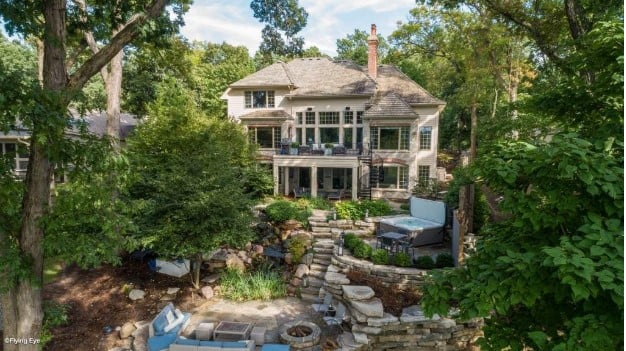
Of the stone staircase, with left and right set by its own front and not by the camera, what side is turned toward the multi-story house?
back

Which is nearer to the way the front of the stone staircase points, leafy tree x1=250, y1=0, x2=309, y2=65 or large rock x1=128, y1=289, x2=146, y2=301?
the large rock

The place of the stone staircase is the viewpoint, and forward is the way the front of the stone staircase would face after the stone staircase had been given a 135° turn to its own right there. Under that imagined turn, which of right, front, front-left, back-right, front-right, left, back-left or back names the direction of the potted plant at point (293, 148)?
front-right

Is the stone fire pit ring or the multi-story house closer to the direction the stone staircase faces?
the stone fire pit ring

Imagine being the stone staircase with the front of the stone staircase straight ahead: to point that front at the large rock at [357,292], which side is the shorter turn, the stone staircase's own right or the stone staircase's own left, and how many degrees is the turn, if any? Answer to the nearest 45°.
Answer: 0° — it already faces it

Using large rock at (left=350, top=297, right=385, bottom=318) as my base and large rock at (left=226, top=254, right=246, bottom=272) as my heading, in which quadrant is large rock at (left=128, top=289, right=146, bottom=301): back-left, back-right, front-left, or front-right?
front-left

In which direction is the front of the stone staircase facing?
toward the camera

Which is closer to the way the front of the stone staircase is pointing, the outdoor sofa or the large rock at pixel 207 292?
the outdoor sofa

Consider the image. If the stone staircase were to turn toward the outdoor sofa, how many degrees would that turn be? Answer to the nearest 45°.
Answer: approximately 45° to its right

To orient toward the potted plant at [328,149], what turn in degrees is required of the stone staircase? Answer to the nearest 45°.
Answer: approximately 180°

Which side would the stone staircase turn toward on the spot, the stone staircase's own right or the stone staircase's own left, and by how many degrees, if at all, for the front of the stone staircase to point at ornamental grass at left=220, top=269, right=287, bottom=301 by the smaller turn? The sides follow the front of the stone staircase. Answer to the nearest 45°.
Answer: approximately 45° to the stone staircase's own right

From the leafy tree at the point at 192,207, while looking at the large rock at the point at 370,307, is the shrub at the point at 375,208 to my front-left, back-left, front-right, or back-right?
front-left

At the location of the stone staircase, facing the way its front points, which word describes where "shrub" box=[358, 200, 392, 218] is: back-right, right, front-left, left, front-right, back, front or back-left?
back-left
